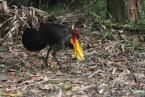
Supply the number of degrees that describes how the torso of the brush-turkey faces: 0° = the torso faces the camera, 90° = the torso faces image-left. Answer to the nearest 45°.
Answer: approximately 270°
